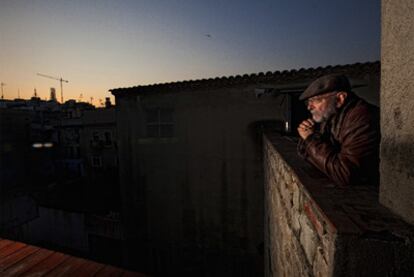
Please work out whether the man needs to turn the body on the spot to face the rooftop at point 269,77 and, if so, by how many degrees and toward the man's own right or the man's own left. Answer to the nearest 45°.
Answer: approximately 90° to the man's own right

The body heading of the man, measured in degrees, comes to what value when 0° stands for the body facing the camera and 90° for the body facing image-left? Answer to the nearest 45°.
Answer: approximately 90°

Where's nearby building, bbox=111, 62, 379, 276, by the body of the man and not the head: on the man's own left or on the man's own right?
on the man's own right
